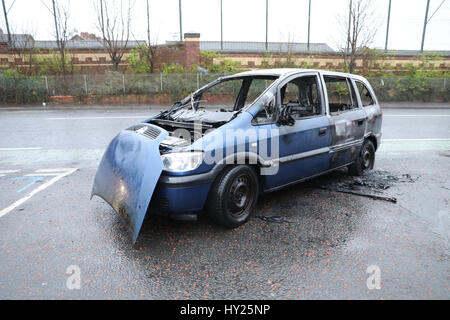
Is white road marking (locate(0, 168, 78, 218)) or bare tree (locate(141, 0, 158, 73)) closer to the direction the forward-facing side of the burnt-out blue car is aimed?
the white road marking

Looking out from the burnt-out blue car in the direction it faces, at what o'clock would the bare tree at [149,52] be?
The bare tree is roughly at 4 o'clock from the burnt-out blue car.

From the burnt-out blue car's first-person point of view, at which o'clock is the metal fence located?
The metal fence is roughly at 4 o'clock from the burnt-out blue car.

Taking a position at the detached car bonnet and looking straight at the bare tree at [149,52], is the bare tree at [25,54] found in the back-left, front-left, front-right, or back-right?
front-left

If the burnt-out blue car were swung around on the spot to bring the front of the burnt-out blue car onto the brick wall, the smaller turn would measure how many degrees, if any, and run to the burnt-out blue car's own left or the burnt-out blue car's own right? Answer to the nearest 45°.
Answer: approximately 135° to the burnt-out blue car's own right

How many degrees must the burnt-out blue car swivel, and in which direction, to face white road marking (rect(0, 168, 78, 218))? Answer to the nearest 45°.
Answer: approximately 45° to its right

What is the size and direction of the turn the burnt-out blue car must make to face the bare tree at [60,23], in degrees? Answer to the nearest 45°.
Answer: approximately 90° to its right

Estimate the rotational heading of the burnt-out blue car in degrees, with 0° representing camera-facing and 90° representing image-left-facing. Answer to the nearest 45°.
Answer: approximately 45°
